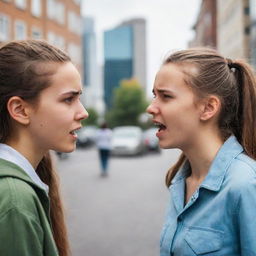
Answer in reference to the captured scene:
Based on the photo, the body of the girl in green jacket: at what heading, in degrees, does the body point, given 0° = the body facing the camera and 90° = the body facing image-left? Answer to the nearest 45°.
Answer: approximately 270°

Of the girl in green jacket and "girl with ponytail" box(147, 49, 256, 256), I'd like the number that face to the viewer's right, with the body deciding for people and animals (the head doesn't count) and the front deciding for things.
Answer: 1

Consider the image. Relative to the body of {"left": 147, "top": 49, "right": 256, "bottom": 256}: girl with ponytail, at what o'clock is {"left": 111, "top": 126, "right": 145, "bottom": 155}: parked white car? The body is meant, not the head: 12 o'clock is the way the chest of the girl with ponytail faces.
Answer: The parked white car is roughly at 4 o'clock from the girl with ponytail.

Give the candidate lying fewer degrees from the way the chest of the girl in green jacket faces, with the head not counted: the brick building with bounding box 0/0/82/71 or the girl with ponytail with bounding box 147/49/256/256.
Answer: the girl with ponytail

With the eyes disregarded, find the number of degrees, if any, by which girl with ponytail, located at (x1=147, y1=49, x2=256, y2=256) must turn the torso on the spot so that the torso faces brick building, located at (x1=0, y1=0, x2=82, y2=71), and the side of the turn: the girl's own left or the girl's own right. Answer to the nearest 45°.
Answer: approximately 90° to the girl's own right

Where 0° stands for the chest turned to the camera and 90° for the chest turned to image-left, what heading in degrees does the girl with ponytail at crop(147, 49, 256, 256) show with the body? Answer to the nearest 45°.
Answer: approximately 45°

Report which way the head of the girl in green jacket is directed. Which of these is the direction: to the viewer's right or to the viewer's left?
to the viewer's right
